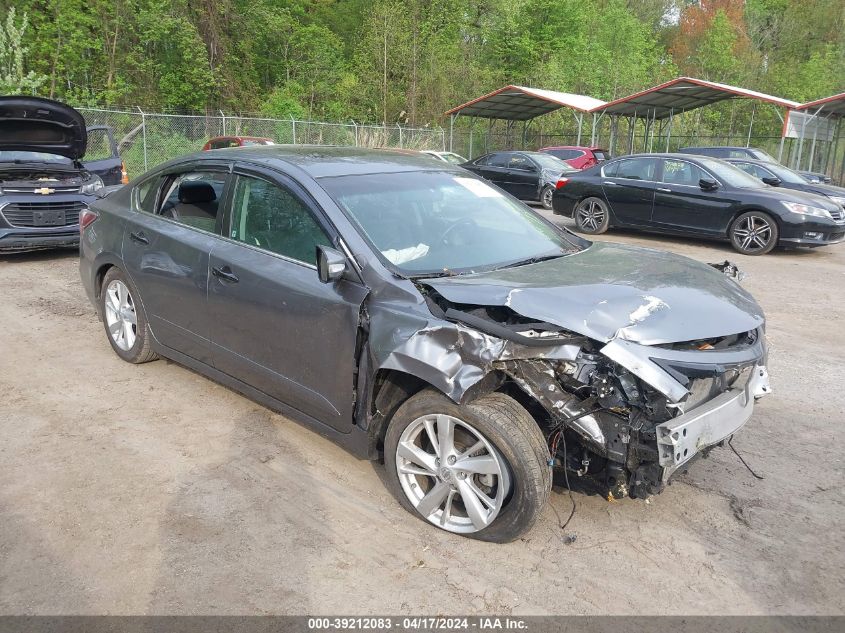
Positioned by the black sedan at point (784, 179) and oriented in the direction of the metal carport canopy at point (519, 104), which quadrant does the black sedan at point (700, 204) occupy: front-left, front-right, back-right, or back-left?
back-left

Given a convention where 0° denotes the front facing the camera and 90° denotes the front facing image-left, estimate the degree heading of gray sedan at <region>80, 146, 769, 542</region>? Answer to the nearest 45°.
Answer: approximately 315°

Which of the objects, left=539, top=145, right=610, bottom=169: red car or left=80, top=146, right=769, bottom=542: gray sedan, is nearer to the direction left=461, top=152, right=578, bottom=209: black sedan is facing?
the gray sedan

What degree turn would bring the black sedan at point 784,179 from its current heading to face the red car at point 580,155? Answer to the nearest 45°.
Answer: approximately 180°

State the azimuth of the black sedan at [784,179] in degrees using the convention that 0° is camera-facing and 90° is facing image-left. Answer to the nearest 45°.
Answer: approximately 315°
